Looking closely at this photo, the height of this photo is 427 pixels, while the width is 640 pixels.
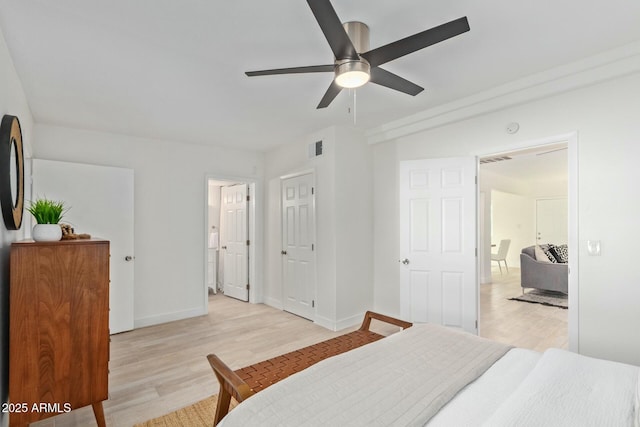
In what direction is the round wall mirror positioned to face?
to the viewer's right

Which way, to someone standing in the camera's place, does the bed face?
facing away from the viewer and to the left of the viewer

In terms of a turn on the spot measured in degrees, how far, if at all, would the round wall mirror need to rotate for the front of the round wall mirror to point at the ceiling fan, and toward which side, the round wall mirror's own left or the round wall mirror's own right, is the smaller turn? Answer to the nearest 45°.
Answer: approximately 45° to the round wall mirror's own right

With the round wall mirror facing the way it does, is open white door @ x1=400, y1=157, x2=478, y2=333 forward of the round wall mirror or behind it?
forward

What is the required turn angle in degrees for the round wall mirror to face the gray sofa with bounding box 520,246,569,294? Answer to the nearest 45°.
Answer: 0° — it already faces it

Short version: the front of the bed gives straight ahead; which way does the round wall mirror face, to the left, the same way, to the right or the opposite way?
to the right
